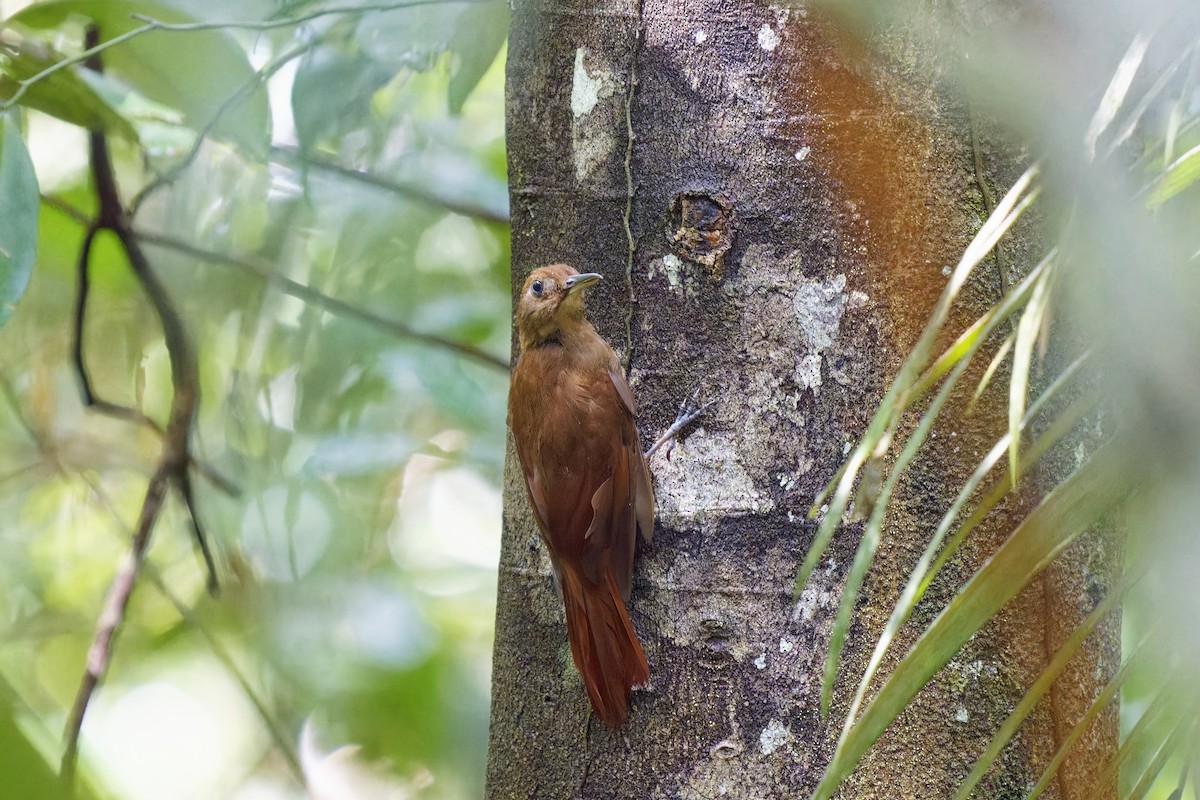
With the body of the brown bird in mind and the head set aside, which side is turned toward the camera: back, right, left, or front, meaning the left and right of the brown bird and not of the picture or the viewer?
back

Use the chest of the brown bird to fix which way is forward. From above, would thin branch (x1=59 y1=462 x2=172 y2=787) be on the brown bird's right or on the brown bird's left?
on the brown bird's left

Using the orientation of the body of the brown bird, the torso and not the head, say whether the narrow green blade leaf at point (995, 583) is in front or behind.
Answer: behind

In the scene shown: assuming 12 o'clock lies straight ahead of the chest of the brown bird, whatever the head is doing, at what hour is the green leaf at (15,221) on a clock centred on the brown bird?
The green leaf is roughly at 8 o'clock from the brown bird.

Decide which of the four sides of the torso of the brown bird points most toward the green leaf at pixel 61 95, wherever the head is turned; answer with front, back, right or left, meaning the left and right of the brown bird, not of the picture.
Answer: left
